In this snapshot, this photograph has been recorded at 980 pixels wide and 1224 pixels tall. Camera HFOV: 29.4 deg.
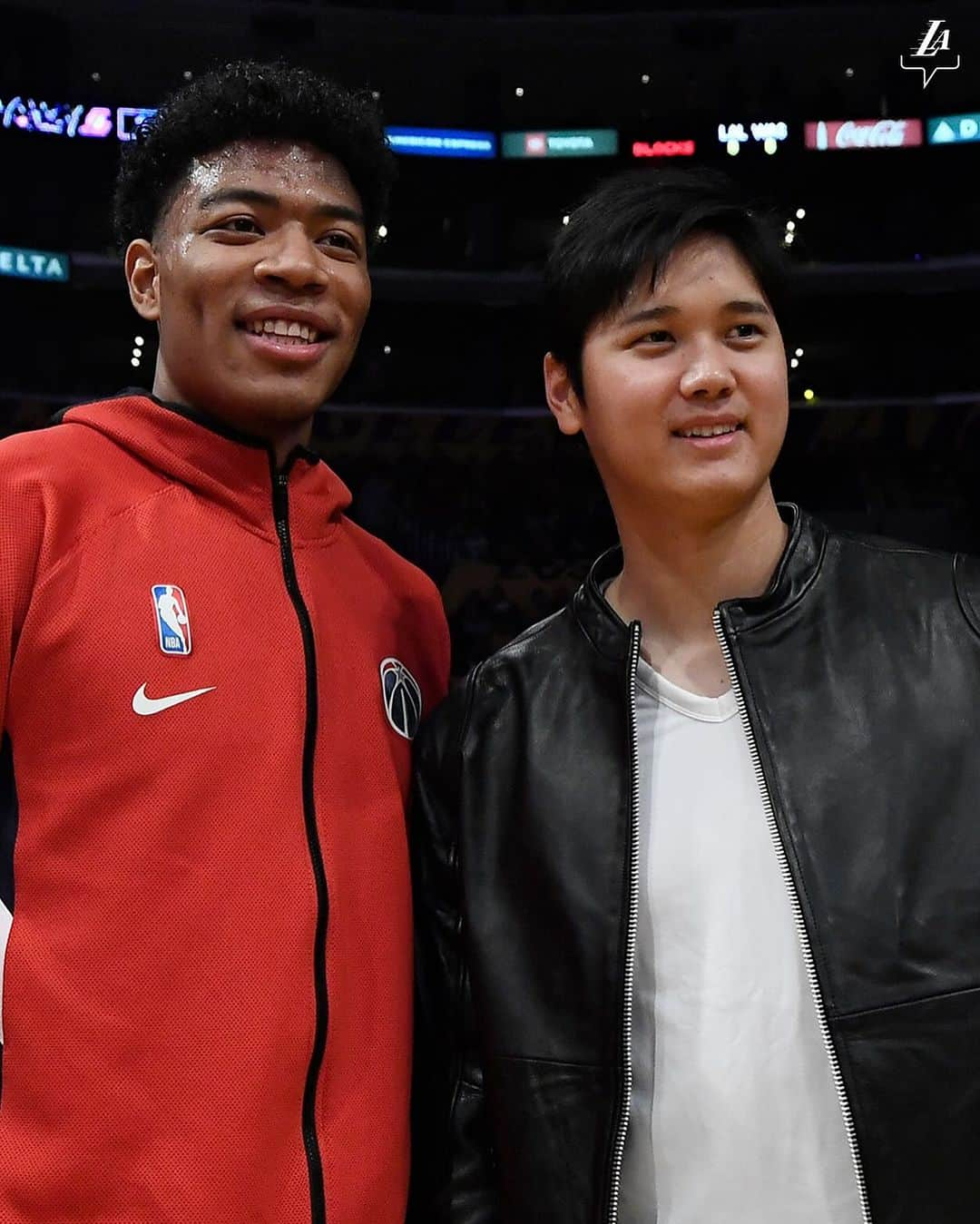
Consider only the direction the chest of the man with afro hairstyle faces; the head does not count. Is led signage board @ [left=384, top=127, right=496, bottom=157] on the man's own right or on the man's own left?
on the man's own left

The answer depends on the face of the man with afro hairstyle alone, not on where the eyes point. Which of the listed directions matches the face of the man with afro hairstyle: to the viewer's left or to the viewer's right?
to the viewer's right

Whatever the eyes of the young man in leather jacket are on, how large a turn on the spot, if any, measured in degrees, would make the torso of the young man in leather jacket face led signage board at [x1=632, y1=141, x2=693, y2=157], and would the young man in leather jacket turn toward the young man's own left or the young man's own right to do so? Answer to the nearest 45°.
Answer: approximately 180°

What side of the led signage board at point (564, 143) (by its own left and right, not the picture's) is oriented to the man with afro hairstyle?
front

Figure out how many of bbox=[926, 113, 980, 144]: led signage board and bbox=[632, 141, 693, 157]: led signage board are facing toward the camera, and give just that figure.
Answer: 2

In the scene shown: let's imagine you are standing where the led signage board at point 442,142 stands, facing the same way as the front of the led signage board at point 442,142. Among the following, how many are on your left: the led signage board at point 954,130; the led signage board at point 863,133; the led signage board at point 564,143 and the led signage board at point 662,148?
4

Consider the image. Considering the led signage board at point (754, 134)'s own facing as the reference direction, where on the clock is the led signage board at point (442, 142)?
the led signage board at point (442, 142) is roughly at 3 o'clock from the led signage board at point (754, 134).

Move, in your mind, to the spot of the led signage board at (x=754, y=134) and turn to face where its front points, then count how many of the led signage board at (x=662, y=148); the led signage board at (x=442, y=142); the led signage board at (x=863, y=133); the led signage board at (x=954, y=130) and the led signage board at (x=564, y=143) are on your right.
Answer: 3

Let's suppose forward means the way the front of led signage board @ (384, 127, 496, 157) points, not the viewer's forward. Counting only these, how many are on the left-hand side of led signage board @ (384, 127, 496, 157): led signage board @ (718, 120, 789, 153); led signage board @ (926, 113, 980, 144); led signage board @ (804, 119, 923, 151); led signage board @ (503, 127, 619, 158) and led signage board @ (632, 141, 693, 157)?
5

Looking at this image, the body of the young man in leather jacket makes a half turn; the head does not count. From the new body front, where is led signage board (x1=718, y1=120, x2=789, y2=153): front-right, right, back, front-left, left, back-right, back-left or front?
front

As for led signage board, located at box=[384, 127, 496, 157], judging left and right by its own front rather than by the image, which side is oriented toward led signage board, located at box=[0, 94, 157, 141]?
right

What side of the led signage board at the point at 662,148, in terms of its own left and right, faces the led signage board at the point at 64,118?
right

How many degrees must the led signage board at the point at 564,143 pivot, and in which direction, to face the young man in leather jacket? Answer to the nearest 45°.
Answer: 0° — it already faces them

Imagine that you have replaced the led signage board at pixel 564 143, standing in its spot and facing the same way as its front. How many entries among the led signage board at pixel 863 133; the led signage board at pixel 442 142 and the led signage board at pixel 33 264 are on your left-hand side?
1
